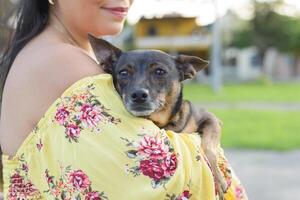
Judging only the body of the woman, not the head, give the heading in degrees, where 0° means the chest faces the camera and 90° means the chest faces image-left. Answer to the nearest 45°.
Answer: approximately 270°

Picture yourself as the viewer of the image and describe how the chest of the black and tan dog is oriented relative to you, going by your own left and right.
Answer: facing the viewer and to the left of the viewer

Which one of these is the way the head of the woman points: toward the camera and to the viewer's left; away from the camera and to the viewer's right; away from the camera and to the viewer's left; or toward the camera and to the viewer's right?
toward the camera and to the viewer's right
